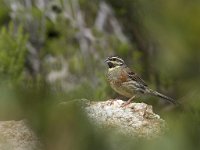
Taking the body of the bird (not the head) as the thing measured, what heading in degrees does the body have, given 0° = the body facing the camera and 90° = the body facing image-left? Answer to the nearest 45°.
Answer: approximately 90°

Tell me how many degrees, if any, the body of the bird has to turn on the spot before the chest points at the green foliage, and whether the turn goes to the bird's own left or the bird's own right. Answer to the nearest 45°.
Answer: approximately 45° to the bird's own right
